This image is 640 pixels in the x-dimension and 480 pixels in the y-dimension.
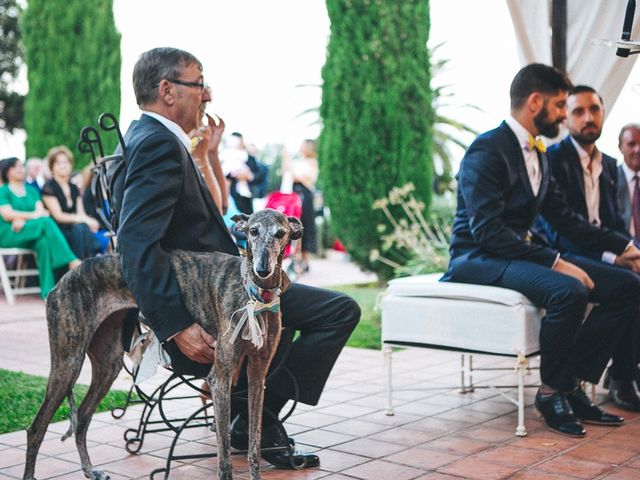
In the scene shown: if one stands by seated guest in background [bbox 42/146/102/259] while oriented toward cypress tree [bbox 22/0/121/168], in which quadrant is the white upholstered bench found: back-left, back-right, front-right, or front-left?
back-right

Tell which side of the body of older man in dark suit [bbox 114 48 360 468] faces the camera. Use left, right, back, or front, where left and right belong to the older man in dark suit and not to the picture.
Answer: right

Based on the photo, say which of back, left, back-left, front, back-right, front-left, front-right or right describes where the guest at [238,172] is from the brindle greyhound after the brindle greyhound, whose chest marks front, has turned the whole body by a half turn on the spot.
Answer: front-right

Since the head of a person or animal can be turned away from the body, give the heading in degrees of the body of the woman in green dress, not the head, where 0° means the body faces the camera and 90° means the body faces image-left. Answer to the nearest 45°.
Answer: approximately 315°

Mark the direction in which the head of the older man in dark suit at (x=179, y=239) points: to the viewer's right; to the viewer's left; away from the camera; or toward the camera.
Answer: to the viewer's right

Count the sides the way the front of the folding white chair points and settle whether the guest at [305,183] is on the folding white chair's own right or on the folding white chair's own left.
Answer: on the folding white chair's own left

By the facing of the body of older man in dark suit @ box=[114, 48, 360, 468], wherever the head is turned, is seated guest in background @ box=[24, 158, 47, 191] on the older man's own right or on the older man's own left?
on the older man's own left
